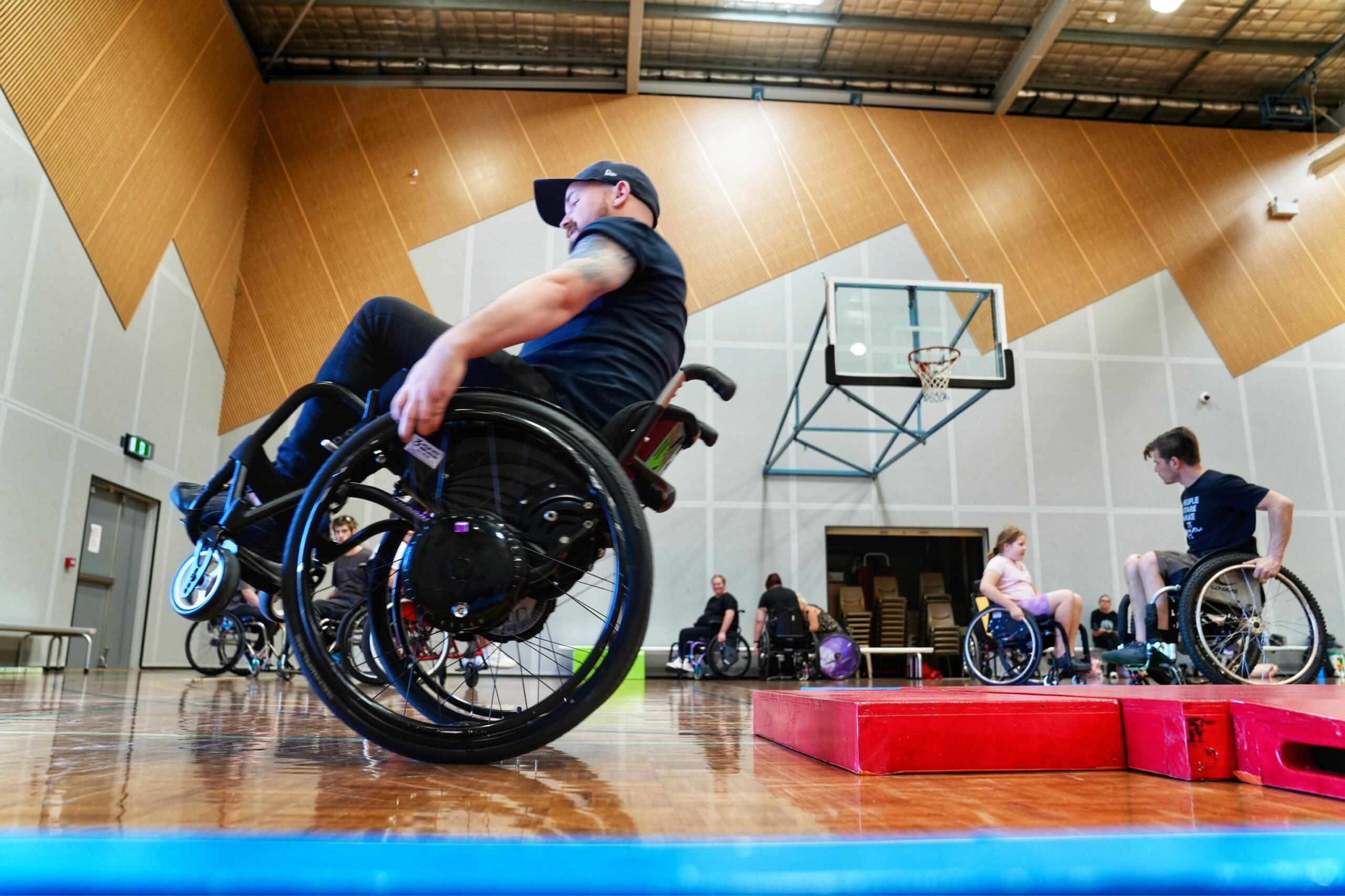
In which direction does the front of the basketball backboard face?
toward the camera

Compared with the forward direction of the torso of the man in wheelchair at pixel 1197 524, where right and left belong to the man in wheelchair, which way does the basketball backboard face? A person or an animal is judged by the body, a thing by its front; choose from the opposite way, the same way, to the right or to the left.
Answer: to the left

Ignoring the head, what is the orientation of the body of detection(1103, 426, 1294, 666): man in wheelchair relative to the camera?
to the viewer's left

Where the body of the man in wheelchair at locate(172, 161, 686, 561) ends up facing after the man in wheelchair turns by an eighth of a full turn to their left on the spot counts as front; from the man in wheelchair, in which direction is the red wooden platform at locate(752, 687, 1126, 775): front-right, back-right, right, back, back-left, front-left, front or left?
left

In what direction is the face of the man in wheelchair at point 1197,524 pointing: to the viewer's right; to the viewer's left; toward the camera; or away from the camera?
to the viewer's left

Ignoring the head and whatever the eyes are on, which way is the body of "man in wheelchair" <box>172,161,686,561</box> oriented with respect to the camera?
to the viewer's left

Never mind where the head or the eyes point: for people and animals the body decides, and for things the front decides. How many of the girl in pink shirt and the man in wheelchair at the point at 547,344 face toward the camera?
0

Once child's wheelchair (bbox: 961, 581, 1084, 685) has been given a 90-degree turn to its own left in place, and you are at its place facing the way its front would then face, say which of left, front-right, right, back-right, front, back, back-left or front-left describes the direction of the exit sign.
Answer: left

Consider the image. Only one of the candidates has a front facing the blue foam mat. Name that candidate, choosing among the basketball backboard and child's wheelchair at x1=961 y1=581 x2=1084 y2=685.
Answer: the basketball backboard

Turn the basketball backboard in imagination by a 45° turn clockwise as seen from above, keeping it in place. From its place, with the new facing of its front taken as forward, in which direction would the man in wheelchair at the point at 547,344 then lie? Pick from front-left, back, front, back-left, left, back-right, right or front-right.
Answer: front-left

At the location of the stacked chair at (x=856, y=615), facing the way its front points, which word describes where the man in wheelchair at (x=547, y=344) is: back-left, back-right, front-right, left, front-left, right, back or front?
front-right

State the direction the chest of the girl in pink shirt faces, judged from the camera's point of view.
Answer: to the viewer's right

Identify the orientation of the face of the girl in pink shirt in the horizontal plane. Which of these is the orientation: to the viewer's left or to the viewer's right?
to the viewer's right

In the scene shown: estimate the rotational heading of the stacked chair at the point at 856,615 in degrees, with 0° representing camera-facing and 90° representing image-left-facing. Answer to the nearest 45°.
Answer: approximately 315°

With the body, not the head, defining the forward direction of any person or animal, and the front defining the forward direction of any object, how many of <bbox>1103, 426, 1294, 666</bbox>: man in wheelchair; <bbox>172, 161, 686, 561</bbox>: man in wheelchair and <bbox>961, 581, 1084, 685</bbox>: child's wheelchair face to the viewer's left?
2

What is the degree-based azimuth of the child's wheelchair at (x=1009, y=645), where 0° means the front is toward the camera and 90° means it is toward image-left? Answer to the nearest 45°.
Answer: approximately 270°

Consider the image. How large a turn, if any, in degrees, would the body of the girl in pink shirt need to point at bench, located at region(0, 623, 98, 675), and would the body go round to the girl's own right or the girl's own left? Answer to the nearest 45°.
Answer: approximately 180°
